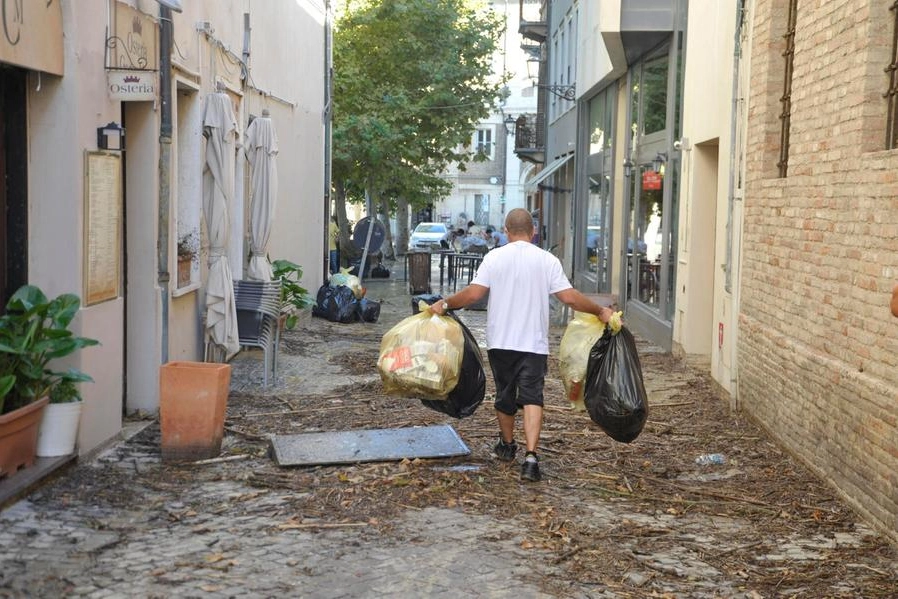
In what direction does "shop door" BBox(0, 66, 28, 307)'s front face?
to the viewer's right

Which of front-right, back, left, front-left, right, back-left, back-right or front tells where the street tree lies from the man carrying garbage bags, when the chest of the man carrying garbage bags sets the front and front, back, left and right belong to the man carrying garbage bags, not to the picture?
front

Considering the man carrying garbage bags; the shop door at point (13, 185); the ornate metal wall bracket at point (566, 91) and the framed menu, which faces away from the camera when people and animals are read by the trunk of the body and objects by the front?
the man carrying garbage bags

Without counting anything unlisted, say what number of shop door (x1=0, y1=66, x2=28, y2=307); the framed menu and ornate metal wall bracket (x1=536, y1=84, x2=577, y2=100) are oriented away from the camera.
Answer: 0

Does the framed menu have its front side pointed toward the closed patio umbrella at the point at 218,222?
no

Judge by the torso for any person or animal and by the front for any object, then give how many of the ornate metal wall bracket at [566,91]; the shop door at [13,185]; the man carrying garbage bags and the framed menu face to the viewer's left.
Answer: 1

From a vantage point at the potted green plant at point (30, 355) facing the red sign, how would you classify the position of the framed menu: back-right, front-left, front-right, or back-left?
front-left

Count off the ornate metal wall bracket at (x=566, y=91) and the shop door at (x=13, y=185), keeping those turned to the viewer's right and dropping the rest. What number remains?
1

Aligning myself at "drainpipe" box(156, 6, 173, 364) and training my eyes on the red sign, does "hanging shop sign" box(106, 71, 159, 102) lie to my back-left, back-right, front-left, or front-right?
back-right

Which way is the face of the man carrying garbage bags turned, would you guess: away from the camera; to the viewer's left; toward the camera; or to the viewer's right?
away from the camera

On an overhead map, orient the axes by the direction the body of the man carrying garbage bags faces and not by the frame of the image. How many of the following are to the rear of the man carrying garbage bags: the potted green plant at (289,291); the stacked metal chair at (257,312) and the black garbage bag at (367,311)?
0

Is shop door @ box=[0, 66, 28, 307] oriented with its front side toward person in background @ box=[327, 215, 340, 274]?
no

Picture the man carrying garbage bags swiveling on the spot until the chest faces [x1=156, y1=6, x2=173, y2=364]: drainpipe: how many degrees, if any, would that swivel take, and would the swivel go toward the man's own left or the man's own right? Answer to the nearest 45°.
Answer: approximately 45° to the man's own left

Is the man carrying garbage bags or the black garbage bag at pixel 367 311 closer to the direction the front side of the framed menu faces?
the man carrying garbage bags

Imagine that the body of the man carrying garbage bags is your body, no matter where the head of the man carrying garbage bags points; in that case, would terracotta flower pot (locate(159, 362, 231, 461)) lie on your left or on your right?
on your left

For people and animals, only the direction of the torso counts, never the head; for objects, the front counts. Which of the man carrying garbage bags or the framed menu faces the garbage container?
the man carrying garbage bags

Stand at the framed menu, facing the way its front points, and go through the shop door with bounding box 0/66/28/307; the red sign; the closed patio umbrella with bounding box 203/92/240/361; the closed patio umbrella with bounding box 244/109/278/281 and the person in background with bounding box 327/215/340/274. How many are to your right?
1
